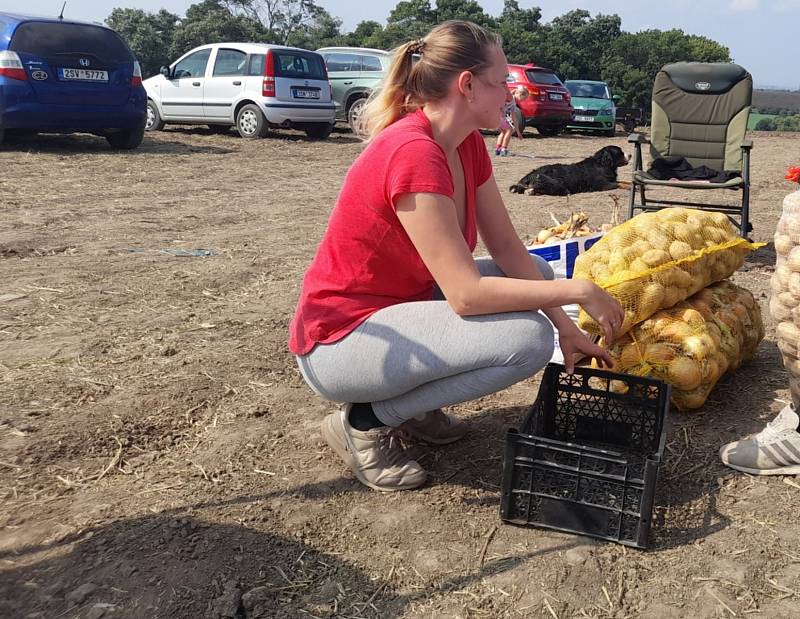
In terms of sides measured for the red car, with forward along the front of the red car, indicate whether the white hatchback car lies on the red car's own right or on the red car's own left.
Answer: on the red car's own left

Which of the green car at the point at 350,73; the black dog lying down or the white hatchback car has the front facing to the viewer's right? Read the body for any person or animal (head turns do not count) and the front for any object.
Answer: the black dog lying down

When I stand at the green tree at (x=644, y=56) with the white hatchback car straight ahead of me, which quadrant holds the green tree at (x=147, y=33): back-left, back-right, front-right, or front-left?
front-right

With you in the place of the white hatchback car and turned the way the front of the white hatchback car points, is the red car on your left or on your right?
on your right

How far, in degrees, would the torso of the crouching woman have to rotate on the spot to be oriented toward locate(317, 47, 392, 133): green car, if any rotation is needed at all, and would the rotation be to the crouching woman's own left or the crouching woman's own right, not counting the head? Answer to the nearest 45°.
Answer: approximately 90° to the crouching woman's own left

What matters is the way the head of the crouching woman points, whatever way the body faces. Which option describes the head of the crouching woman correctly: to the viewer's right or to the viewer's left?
to the viewer's right

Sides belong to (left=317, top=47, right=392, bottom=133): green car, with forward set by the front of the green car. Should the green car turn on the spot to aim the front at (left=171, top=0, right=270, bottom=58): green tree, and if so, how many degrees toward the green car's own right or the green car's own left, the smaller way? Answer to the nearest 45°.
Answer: approximately 45° to the green car's own right

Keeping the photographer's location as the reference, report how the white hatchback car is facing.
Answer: facing away from the viewer and to the left of the viewer

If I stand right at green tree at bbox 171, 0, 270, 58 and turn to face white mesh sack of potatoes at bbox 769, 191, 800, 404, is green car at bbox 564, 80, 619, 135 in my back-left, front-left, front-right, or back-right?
front-left

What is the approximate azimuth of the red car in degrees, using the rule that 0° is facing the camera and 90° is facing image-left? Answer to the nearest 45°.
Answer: approximately 135°

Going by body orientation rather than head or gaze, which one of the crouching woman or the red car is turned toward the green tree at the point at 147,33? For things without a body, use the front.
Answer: the red car

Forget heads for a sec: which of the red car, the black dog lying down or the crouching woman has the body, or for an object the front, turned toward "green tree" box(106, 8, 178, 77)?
the red car

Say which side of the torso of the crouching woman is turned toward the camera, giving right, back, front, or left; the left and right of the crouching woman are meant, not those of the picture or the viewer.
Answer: right

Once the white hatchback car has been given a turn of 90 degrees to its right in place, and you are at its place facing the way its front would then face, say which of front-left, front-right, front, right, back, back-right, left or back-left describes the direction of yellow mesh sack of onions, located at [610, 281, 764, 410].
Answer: back-right

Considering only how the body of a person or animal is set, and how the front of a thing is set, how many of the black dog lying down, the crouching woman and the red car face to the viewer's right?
2

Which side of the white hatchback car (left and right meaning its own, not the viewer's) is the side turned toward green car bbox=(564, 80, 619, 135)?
right

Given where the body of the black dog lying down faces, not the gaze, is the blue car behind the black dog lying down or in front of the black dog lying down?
behind

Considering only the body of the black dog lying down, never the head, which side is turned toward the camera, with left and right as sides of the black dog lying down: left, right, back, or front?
right

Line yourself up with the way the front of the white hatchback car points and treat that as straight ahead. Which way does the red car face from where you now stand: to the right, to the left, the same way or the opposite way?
the same way

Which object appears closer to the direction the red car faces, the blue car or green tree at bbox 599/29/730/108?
the green tree
